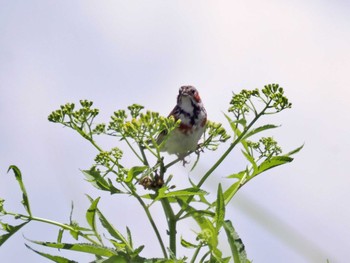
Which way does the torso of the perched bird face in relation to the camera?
toward the camera
